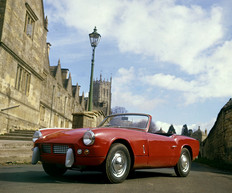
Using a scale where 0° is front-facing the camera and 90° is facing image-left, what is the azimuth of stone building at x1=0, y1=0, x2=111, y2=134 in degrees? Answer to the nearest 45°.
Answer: approximately 315°

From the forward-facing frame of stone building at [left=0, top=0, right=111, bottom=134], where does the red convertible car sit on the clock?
The red convertible car is roughly at 1 o'clock from the stone building.

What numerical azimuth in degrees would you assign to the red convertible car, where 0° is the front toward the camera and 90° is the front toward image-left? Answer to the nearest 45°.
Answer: approximately 45°
